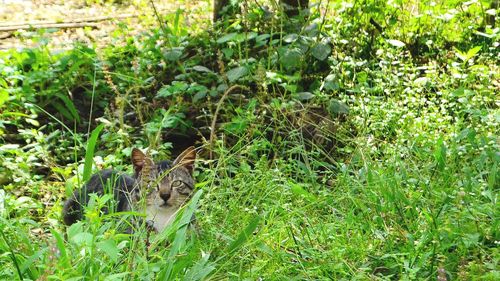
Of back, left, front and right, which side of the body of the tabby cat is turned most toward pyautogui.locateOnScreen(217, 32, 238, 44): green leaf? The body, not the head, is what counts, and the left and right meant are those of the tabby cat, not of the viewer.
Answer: left

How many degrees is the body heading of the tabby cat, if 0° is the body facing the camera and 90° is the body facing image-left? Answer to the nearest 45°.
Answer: approximately 315°

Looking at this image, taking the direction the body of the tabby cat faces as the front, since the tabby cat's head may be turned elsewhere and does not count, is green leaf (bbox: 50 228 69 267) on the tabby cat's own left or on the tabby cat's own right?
on the tabby cat's own right
